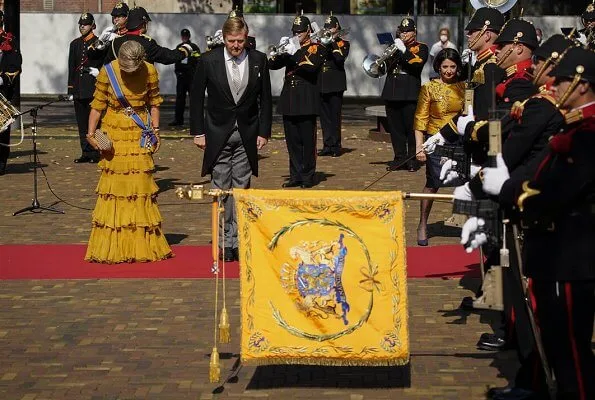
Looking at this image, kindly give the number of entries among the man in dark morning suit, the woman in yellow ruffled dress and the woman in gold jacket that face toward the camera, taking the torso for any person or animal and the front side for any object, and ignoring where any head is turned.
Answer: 3

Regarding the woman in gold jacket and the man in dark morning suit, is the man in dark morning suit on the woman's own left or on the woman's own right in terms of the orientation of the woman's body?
on the woman's own right

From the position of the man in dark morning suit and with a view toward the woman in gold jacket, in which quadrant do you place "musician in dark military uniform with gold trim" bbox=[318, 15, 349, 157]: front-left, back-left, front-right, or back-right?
front-left

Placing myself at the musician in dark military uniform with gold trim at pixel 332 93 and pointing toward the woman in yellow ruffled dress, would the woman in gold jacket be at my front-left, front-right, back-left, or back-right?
front-left

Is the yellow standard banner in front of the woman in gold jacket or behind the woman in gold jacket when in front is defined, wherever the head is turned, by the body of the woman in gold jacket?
in front

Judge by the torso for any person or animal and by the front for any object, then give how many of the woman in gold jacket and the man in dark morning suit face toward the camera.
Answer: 2

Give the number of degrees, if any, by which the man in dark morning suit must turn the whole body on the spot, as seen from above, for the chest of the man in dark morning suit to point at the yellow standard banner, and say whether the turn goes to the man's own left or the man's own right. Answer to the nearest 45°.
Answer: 0° — they already face it

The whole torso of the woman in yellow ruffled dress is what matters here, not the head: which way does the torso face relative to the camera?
toward the camera

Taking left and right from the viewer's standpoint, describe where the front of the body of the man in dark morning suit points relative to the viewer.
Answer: facing the viewer

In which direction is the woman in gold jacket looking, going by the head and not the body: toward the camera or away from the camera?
toward the camera

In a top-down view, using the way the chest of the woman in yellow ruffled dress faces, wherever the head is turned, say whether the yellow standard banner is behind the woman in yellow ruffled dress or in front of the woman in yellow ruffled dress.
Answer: in front

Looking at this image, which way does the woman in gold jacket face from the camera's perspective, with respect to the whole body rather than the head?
toward the camera

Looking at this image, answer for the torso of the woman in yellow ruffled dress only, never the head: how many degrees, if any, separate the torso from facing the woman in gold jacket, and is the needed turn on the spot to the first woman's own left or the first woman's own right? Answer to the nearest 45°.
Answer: approximately 90° to the first woman's own left

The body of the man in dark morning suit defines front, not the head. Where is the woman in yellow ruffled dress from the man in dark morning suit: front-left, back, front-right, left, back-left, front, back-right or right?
right

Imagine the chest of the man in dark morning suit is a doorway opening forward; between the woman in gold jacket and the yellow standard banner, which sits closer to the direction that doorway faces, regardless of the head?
the yellow standard banner
